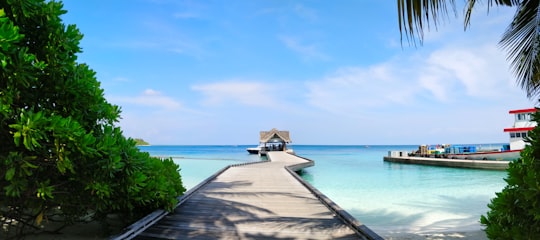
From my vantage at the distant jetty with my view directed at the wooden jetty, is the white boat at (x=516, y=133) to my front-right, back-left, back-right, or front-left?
back-left

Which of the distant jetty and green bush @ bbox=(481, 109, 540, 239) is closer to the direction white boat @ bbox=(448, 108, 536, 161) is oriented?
the distant jetty

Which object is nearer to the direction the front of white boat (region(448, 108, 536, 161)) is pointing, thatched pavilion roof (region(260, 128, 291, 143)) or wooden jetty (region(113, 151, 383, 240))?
the thatched pavilion roof

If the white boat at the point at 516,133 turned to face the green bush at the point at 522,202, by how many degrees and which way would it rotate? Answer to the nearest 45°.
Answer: approximately 90° to its left

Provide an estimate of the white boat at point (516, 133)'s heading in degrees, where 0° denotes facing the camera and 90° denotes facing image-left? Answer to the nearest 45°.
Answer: approximately 90°

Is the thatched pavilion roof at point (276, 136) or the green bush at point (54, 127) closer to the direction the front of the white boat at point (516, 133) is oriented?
the thatched pavilion roof

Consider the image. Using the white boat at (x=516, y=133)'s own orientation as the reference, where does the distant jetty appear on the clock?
The distant jetty is roughly at 11 o'clock from the white boat.

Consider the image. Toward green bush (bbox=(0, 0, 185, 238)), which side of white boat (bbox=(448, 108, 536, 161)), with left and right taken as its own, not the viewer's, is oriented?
left

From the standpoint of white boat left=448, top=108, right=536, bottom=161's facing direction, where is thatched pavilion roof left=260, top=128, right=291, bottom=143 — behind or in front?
in front
